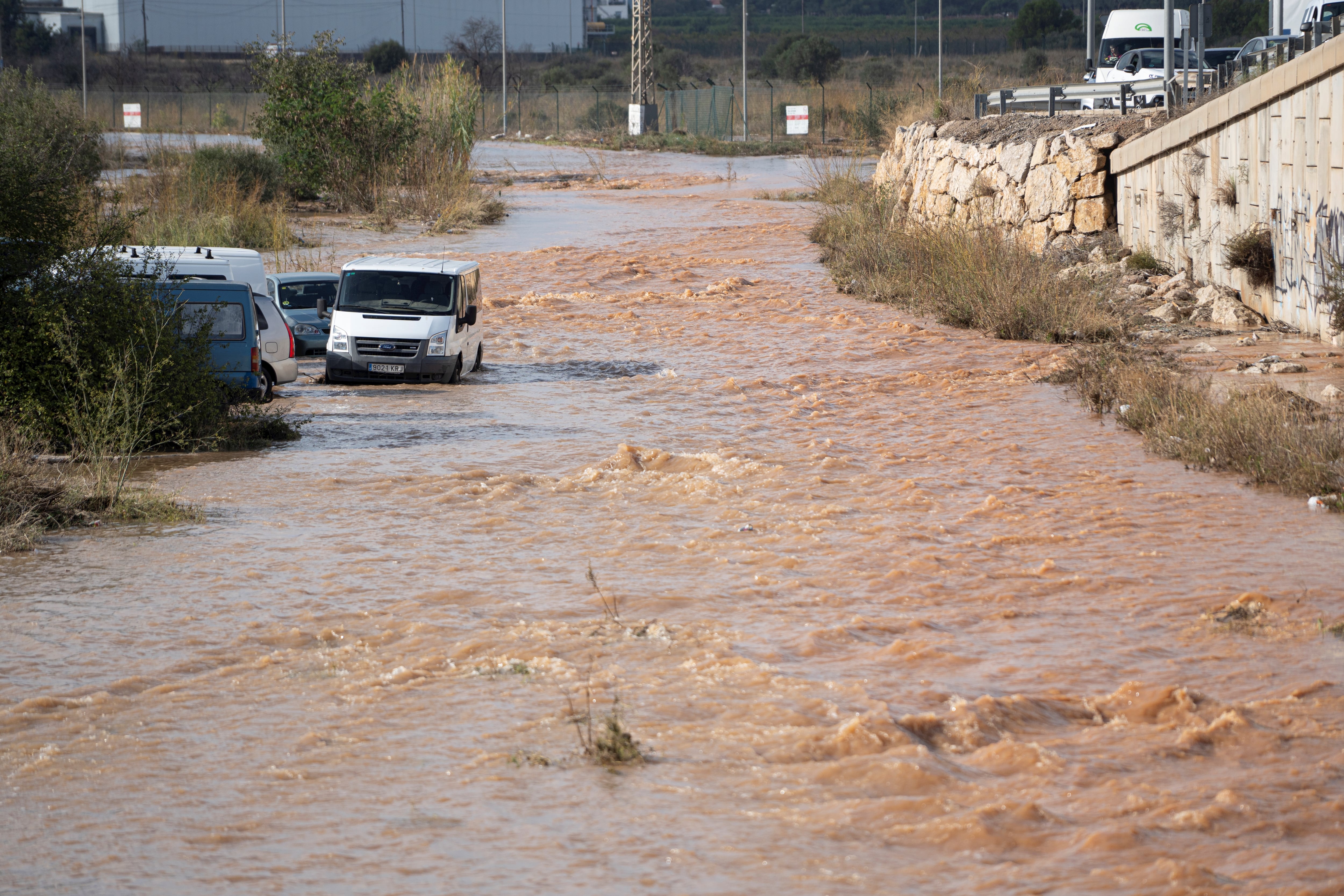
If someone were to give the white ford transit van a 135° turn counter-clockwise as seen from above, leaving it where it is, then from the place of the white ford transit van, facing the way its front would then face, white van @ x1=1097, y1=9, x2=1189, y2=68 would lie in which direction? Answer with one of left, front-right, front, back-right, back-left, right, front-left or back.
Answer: front

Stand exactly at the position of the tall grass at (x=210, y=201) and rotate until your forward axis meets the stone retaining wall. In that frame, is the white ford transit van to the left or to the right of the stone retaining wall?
right

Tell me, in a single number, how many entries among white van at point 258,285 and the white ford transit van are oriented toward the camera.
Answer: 1

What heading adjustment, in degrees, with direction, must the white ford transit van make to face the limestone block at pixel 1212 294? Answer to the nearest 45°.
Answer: approximately 90° to its left

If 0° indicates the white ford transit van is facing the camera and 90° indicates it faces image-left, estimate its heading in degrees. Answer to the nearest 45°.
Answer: approximately 0°
